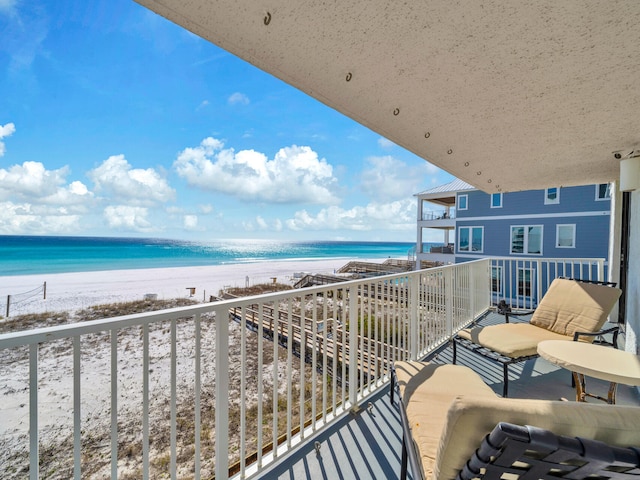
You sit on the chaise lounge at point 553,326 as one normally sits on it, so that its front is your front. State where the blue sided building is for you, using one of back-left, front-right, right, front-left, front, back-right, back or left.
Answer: back-right

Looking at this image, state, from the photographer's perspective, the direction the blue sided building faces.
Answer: facing to the left of the viewer

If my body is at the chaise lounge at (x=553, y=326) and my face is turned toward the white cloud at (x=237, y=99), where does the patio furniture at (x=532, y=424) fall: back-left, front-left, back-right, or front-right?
back-left

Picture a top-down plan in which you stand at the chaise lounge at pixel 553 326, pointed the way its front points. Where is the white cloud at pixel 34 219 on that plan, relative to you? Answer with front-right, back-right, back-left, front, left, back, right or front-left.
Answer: front-right

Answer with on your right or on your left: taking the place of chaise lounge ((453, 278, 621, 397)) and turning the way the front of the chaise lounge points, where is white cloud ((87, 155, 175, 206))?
on your right

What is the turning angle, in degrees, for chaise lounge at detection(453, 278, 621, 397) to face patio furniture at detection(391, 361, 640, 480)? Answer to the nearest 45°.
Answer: approximately 45° to its left
